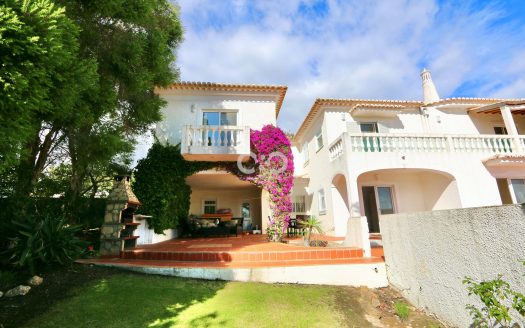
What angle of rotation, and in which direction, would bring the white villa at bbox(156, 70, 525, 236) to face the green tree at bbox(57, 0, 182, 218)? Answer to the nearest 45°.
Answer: approximately 45° to its right

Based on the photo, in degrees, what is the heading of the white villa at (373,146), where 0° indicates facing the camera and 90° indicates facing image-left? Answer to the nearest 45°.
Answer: approximately 0°

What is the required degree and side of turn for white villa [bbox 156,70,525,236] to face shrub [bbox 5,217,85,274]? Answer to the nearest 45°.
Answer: approximately 45° to its right

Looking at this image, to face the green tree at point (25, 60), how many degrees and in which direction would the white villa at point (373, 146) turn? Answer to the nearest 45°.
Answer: approximately 45° to its right

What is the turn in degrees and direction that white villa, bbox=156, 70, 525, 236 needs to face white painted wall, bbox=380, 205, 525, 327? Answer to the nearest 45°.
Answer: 0° — it already faces it

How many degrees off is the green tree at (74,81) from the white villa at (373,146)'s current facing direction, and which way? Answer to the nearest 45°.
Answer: approximately 45° to its right

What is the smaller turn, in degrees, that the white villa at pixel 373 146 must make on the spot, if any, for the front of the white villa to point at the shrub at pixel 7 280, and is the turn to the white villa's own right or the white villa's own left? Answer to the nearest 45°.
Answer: approximately 45° to the white villa's own right

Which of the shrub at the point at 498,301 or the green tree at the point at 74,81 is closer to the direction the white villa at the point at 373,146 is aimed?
the shrub

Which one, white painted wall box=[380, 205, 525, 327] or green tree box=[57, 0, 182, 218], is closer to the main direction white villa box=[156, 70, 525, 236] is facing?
the white painted wall

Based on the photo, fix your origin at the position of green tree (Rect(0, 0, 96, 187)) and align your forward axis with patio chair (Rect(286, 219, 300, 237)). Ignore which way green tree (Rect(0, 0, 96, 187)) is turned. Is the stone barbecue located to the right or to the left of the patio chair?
right

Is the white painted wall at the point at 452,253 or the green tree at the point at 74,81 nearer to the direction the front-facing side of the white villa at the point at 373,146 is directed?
the white painted wall
